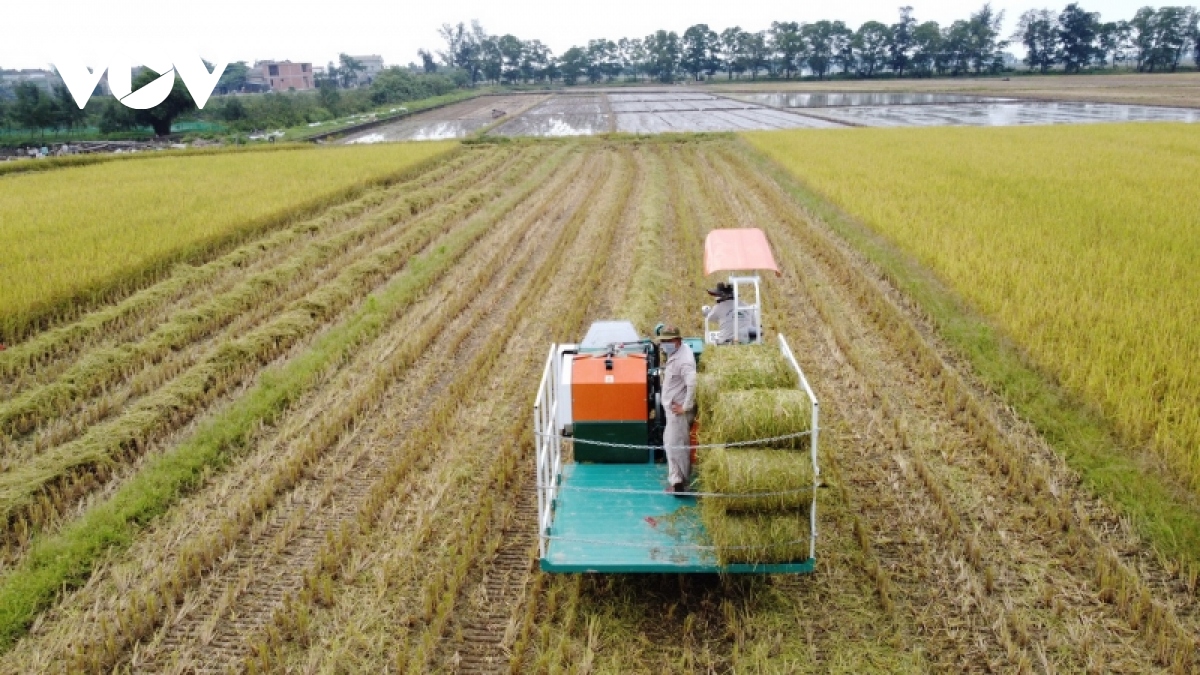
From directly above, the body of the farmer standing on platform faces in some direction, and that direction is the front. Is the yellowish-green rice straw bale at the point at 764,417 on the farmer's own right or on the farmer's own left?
on the farmer's own left

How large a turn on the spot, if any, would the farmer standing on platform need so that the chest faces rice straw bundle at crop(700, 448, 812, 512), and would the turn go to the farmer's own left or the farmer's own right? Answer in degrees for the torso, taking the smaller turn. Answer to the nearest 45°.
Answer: approximately 90° to the farmer's own left

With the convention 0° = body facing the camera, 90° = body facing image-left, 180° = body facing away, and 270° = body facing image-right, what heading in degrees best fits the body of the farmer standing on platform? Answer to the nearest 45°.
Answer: approximately 45°

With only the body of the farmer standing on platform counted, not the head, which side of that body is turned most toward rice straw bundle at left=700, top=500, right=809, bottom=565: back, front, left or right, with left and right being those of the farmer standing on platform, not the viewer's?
left

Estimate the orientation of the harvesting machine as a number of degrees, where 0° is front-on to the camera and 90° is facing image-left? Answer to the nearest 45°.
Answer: approximately 180°
